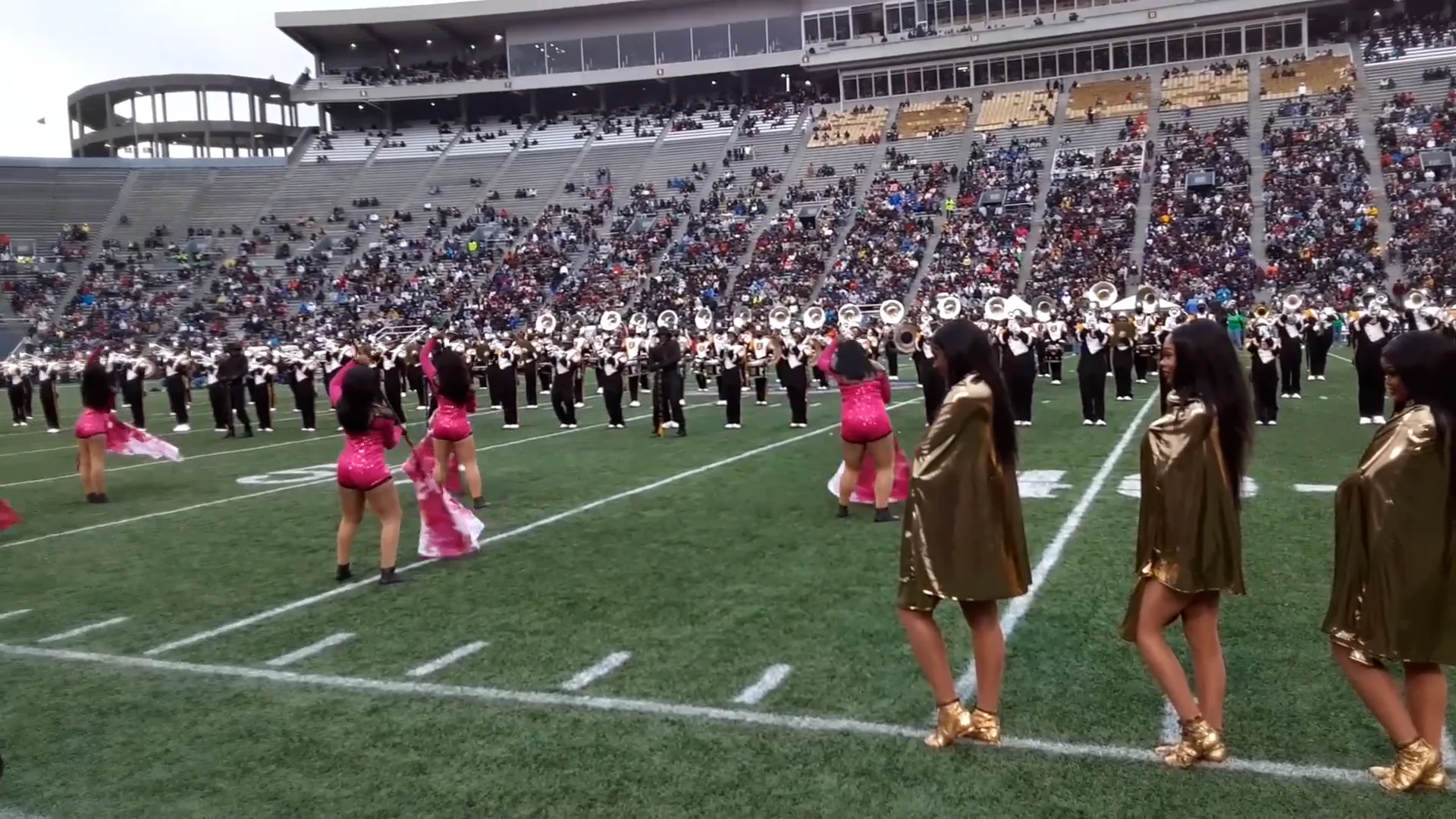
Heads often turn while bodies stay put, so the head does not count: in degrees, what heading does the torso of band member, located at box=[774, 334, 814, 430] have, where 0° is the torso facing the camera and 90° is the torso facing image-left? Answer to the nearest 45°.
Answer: approximately 0°

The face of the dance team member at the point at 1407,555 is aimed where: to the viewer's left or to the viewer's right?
to the viewer's left

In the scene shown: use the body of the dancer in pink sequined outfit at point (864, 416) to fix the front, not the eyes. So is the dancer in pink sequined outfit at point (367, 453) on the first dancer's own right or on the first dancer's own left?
on the first dancer's own left

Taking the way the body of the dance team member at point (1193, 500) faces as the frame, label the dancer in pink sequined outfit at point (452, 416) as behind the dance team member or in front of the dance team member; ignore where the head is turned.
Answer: in front

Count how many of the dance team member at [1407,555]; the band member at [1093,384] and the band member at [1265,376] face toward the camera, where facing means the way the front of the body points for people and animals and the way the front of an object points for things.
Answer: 2

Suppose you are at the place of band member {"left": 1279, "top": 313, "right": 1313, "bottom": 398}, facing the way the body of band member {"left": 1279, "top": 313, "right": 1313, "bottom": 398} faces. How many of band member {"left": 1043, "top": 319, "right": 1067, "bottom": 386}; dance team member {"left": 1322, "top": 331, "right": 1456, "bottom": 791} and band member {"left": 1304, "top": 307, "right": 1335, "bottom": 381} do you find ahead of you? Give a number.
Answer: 1

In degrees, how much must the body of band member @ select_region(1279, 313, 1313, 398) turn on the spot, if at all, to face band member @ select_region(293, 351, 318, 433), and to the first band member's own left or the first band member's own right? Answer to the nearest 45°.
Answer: approximately 90° to the first band member's own right

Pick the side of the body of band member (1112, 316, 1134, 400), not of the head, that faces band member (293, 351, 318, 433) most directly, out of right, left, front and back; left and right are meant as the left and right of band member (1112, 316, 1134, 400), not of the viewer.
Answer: right

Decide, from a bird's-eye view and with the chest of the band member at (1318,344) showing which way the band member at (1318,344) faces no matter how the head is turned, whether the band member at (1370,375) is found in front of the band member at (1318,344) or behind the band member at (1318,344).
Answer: in front

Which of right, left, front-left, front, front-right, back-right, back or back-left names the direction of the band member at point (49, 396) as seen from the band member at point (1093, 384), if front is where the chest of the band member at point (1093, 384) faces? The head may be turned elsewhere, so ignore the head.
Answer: right

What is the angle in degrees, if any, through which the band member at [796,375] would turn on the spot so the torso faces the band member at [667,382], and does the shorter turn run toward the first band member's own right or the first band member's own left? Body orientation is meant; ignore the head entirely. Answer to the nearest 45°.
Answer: approximately 90° to the first band member's own right

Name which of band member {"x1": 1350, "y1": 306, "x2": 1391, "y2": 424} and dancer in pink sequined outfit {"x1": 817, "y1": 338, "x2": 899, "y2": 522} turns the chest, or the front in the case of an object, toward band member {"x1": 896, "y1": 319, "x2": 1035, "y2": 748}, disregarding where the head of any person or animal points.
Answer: band member {"x1": 1350, "y1": 306, "x2": 1391, "y2": 424}
